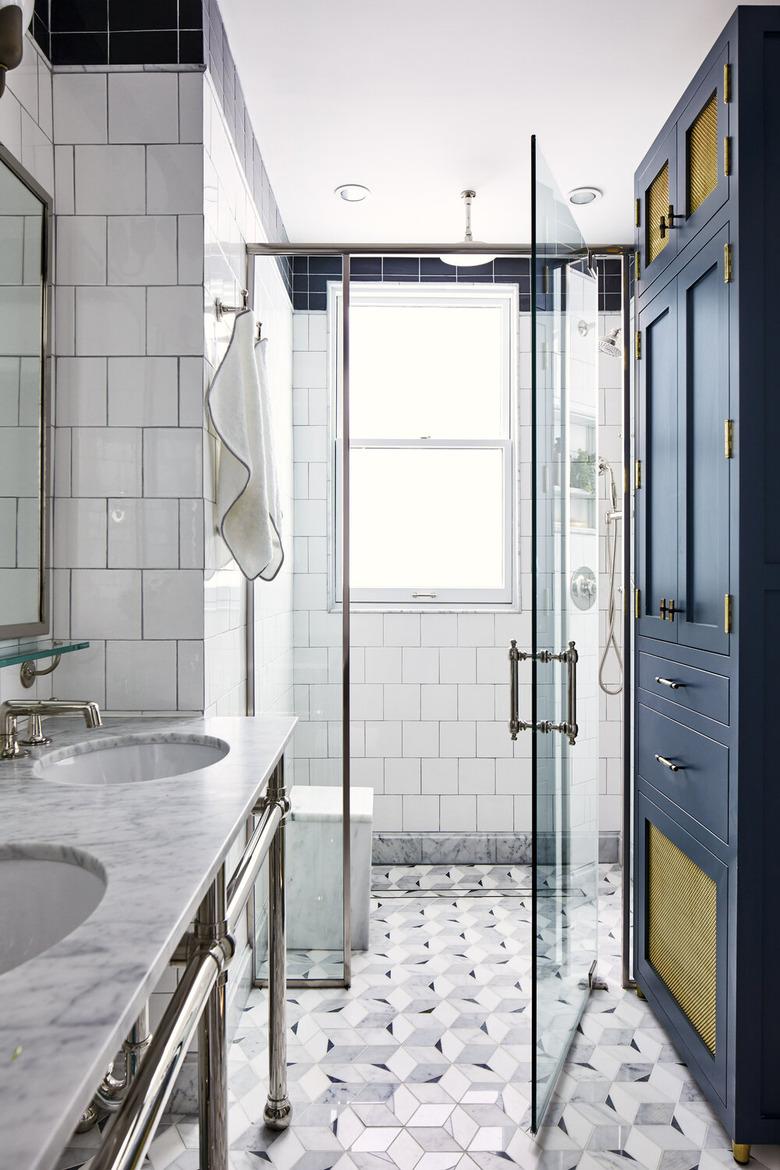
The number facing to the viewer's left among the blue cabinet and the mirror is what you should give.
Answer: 1

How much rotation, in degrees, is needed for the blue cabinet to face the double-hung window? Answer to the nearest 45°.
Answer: approximately 45° to its right

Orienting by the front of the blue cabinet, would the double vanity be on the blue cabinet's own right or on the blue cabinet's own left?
on the blue cabinet's own left

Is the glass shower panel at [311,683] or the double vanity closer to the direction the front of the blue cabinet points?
the glass shower panel

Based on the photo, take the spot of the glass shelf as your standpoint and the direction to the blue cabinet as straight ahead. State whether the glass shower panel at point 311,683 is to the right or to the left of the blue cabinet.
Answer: left

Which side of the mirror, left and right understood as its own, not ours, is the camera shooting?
right

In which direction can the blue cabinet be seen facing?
to the viewer's left

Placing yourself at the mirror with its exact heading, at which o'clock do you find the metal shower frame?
The metal shower frame is roughly at 11 o'clock from the mirror.

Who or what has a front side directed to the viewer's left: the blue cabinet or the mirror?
the blue cabinet
